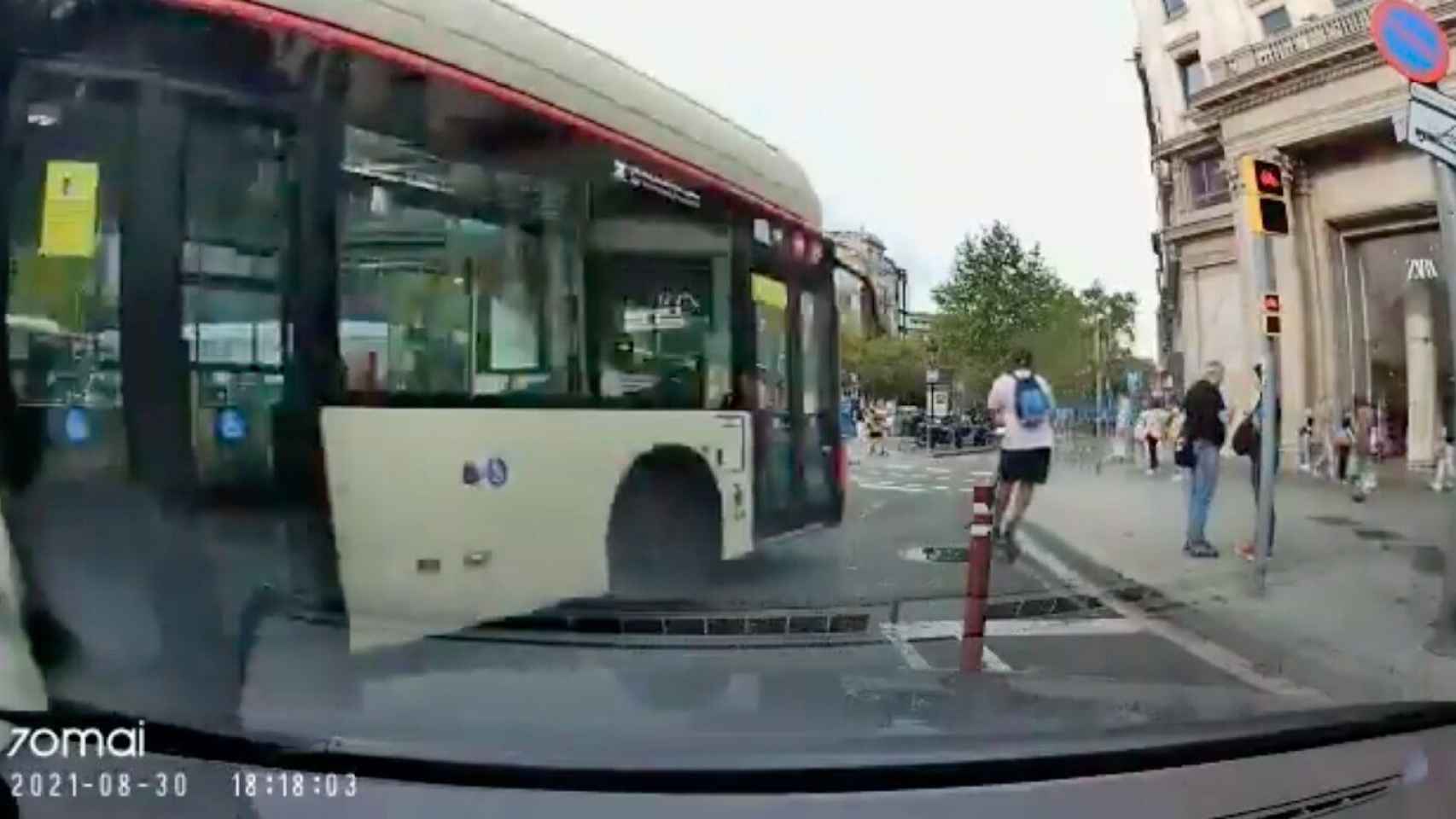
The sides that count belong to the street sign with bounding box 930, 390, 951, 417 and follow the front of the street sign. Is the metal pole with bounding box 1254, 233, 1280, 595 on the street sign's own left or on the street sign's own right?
on the street sign's own left

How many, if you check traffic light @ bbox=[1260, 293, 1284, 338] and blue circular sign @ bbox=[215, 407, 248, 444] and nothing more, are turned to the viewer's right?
0

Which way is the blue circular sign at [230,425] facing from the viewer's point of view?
toward the camera

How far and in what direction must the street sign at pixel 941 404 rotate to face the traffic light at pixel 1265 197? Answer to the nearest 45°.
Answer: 0° — it already faces it

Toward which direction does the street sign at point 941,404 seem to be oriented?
toward the camera

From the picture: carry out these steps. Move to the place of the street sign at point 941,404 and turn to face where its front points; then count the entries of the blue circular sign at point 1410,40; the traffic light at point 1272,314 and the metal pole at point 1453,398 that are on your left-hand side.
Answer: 3

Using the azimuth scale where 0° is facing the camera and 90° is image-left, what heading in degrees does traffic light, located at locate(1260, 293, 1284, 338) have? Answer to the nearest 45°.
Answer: approximately 0°

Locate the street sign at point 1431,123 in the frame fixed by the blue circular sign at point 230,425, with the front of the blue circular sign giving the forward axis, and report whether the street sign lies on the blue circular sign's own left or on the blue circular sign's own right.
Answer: on the blue circular sign's own left
